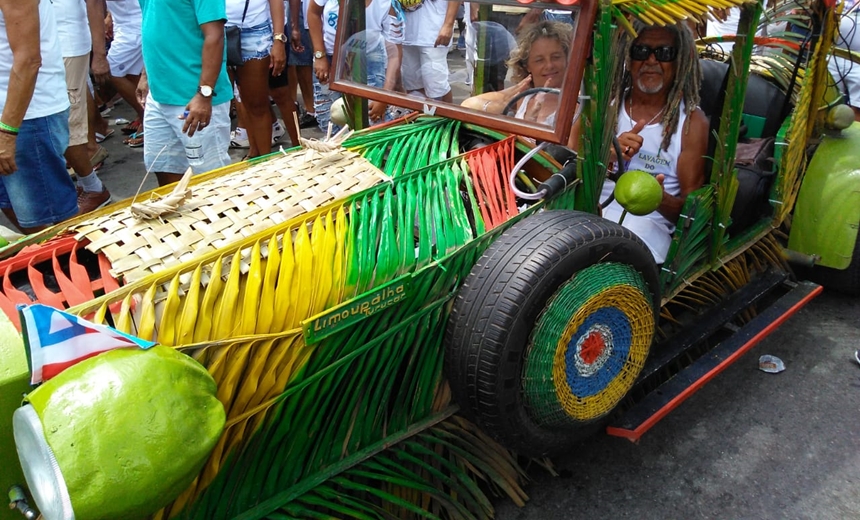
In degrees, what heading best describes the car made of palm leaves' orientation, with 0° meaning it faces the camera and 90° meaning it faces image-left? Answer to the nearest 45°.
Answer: approximately 45°

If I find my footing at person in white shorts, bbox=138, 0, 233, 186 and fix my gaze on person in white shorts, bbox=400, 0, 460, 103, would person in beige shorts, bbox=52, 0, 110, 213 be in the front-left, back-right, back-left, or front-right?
back-left
